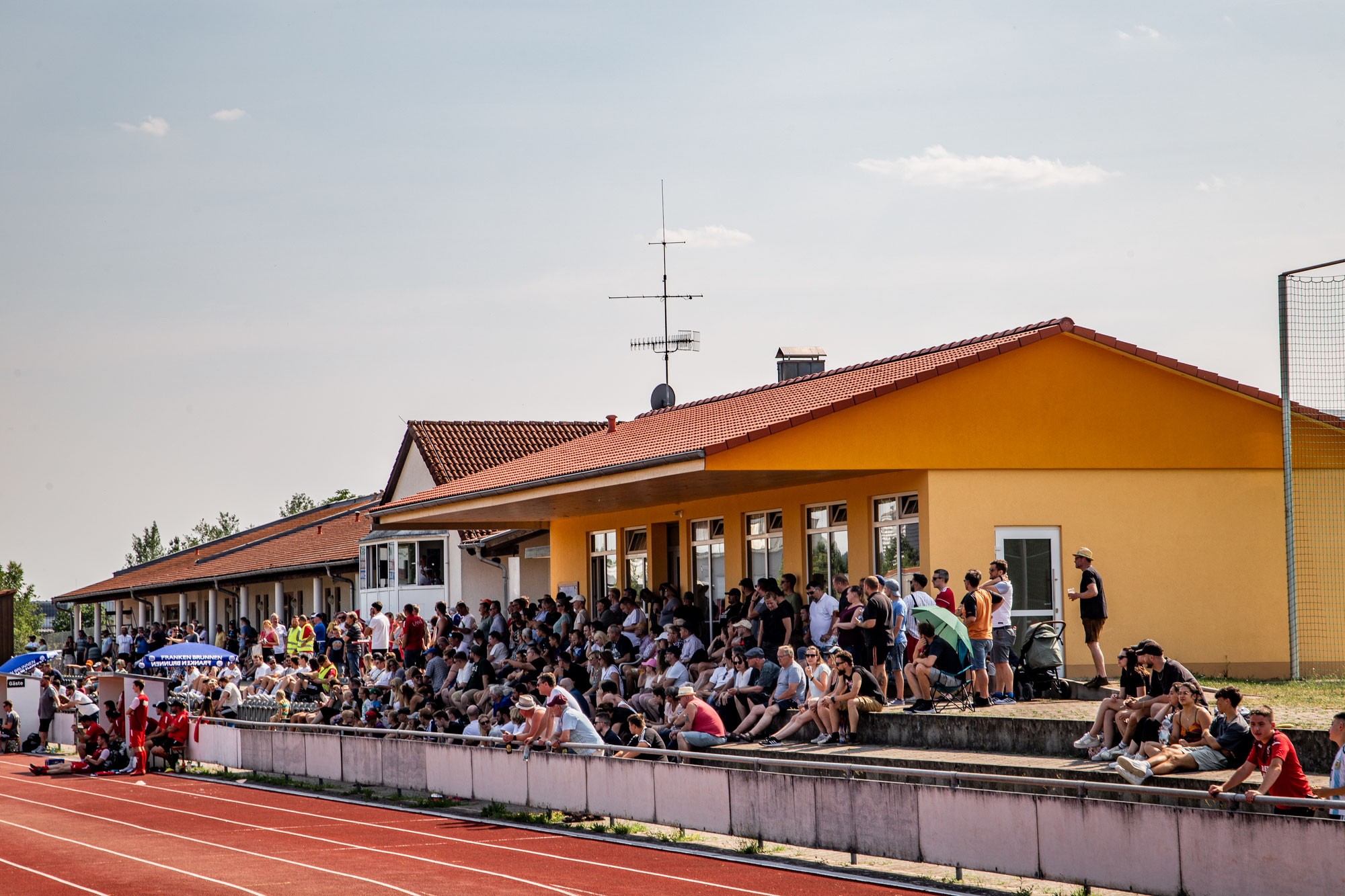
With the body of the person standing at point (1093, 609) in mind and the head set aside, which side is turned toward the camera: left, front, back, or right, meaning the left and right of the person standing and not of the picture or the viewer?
left

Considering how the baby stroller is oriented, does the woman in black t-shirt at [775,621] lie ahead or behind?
ahead

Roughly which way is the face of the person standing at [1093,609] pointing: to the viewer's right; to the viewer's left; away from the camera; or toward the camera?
to the viewer's left

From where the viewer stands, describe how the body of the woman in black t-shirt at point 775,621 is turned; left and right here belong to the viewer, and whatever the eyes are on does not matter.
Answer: facing the viewer and to the left of the viewer

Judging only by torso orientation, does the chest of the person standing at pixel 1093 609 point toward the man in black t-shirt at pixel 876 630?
yes

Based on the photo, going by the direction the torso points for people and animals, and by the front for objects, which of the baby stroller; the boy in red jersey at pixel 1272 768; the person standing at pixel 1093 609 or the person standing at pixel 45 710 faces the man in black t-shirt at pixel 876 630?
the person standing at pixel 1093 609

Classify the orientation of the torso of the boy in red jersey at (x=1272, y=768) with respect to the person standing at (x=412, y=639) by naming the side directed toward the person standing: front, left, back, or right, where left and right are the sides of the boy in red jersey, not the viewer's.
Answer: right
